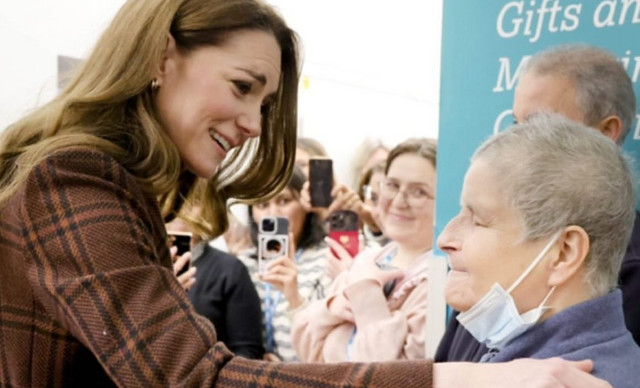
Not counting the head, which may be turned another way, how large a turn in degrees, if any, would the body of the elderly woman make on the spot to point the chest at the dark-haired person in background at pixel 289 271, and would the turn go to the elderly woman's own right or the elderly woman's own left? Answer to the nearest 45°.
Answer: approximately 45° to the elderly woman's own right

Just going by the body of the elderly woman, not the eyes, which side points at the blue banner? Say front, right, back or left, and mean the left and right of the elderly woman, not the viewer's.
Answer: right

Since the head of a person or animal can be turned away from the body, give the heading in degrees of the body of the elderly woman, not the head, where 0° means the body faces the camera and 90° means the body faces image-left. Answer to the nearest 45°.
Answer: approximately 90°

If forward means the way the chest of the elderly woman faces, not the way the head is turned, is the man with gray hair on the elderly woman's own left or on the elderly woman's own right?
on the elderly woman's own right

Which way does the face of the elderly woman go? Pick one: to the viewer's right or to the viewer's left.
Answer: to the viewer's left

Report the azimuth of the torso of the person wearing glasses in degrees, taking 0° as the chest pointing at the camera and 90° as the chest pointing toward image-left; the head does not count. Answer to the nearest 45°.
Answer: approximately 45°
